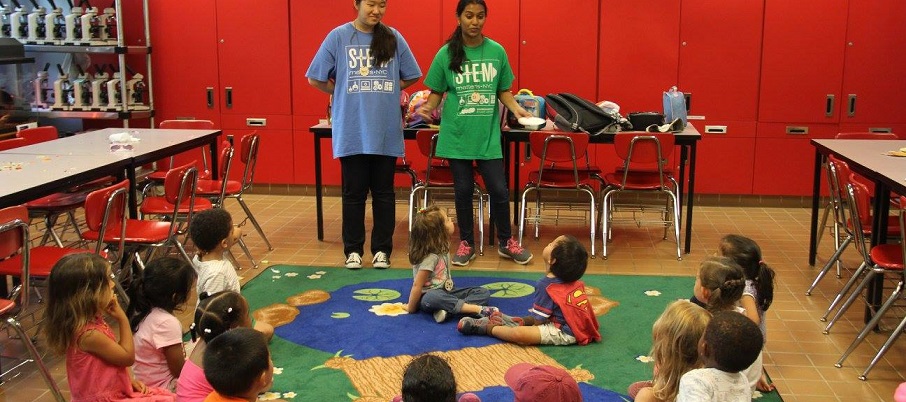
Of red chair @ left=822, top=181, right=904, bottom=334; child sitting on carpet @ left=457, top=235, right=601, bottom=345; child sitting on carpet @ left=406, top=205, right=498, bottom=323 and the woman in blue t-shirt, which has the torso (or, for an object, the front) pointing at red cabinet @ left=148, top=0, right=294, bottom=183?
child sitting on carpet @ left=457, top=235, right=601, bottom=345

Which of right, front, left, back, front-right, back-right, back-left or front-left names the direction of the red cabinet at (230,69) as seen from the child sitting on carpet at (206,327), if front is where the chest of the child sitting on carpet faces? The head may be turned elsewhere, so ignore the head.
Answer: front-left

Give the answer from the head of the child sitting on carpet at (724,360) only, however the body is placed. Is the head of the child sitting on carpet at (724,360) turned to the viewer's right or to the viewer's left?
to the viewer's left

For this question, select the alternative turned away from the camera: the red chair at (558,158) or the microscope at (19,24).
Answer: the red chair

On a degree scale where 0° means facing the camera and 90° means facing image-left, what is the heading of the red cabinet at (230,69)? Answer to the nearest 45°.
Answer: approximately 0°

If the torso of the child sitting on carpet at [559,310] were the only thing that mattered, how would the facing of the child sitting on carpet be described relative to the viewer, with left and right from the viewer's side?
facing away from the viewer and to the left of the viewer

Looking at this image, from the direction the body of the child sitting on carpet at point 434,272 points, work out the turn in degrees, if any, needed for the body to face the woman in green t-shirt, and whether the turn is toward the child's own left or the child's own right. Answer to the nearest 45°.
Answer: approximately 90° to the child's own left

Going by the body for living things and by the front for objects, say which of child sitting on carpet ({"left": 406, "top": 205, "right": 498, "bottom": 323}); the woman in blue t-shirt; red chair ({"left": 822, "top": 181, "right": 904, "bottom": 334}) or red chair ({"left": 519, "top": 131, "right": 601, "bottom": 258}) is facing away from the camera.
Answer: red chair ({"left": 519, "top": 131, "right": 601, "bottom": 258})

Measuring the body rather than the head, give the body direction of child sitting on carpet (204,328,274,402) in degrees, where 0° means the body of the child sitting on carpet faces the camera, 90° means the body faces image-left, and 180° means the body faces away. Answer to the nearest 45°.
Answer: approximately 225°

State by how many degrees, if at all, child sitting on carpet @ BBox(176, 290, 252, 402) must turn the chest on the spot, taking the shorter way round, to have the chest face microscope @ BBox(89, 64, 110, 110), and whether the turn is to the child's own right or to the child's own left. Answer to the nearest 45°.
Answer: approximately 45° to the child's own left

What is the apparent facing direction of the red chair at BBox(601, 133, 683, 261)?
away from the camera

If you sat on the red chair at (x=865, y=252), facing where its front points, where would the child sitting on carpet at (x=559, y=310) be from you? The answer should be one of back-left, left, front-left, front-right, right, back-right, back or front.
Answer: back-right

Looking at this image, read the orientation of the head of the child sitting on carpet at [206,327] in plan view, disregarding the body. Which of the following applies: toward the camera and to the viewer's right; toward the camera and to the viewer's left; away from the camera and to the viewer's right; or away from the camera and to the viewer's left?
away from the camera and to the viewer's right

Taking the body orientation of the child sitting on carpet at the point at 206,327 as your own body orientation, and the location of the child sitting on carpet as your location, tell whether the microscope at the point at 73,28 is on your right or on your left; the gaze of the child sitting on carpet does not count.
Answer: on your left

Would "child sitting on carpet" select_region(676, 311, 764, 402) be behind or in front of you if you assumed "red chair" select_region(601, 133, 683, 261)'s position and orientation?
behind

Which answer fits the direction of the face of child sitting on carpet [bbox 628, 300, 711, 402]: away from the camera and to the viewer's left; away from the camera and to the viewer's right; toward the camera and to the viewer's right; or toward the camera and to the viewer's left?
away from the camera and to the viewer's left
